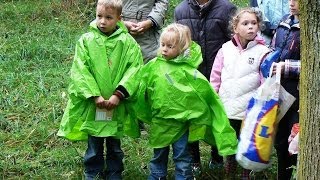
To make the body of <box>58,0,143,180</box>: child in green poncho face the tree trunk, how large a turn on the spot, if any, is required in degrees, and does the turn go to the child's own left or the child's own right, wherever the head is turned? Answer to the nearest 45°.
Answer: approximately 45° to the child's own left

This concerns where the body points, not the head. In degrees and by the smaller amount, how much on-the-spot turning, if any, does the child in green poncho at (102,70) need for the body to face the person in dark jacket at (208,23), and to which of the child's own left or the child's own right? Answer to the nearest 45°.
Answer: approximately 90° to the child's own left

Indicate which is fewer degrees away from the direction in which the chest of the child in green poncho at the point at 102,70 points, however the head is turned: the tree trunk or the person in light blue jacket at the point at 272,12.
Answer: the tree trunk

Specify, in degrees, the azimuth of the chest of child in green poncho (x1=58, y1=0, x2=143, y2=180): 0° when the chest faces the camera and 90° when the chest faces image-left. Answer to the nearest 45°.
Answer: approximately 0°
